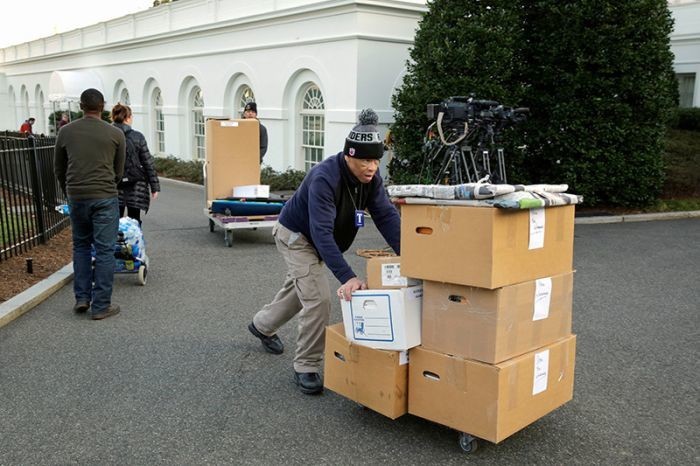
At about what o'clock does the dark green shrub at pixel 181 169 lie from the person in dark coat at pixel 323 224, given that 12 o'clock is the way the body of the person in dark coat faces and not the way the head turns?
The dark green shrub is roughly at 7 o'clock from the person in dark coat.

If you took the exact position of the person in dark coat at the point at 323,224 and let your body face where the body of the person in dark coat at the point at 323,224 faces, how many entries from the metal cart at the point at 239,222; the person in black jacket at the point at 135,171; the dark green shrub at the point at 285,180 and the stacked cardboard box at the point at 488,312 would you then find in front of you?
1

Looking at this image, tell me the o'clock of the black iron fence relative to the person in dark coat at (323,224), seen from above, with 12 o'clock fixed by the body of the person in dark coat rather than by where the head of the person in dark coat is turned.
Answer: The black iron fence is roughly at 6 o'clock from the person in dark coat.

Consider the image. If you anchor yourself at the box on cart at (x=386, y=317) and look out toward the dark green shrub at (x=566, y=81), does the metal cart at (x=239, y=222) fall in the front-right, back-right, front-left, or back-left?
front-left

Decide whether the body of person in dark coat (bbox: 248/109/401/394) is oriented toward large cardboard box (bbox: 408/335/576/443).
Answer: yes

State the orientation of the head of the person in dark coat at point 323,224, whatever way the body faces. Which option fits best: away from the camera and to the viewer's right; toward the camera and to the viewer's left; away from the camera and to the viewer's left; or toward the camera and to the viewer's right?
toward the camera and to the viewer's right

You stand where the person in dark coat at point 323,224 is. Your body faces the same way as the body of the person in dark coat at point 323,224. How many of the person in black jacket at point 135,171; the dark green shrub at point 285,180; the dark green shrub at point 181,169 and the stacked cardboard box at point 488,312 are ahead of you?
1

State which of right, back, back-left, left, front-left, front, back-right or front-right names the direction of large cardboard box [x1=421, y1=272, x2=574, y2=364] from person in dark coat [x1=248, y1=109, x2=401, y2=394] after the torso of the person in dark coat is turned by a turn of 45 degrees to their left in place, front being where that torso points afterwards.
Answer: front-right

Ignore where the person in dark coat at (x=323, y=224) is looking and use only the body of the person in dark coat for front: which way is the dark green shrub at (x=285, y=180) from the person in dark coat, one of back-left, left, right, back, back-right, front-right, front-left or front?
back-left

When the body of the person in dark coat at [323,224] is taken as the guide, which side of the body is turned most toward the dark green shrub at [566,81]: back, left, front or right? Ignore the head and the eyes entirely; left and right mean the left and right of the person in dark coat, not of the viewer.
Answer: left

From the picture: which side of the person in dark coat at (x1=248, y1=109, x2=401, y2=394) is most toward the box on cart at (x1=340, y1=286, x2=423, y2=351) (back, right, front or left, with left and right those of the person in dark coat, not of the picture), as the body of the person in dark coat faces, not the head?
front

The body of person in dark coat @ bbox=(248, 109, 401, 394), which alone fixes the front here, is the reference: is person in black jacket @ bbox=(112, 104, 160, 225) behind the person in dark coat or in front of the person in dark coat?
behind

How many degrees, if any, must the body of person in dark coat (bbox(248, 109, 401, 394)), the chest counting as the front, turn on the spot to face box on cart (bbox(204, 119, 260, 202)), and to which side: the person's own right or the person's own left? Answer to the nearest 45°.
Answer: approximately 135° to the person's own left

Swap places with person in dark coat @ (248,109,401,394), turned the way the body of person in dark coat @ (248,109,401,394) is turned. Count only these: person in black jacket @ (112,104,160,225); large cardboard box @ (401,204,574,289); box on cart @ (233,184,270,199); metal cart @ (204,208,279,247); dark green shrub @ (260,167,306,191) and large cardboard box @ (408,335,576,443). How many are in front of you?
2

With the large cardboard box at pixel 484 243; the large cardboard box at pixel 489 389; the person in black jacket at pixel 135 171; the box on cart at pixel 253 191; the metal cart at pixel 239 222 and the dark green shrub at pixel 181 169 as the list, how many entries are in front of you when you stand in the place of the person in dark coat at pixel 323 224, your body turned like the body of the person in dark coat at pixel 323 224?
2
